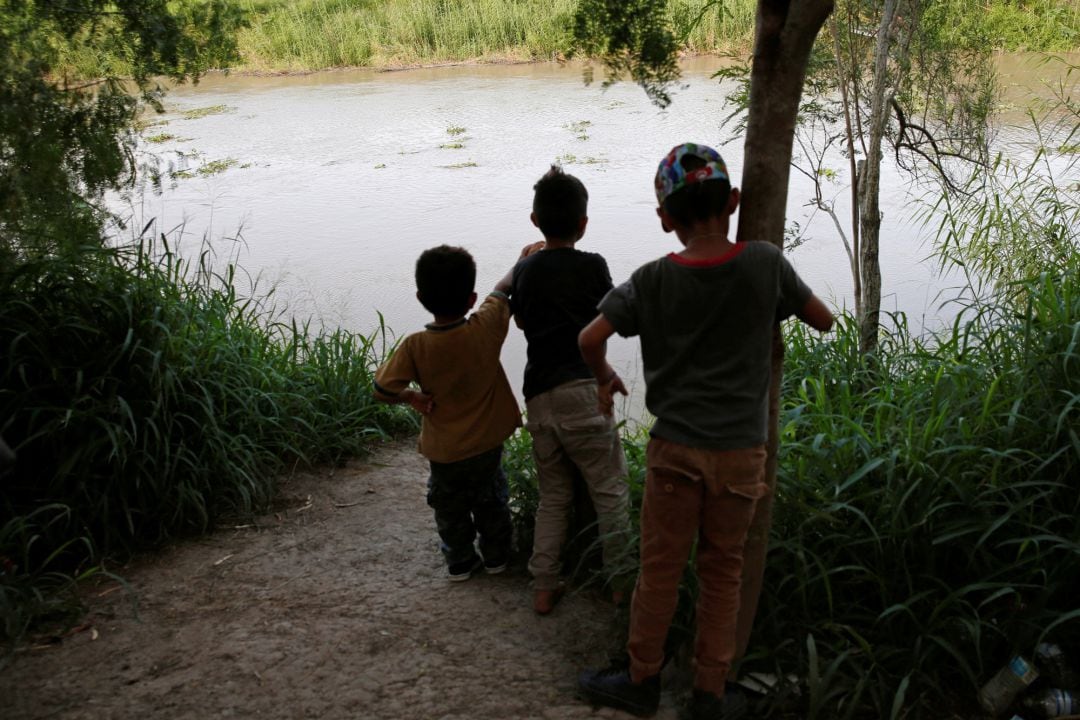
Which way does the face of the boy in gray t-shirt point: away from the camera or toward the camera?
away from the camera

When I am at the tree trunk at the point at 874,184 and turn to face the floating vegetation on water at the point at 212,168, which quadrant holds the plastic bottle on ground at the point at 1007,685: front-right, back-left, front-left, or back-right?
back-left

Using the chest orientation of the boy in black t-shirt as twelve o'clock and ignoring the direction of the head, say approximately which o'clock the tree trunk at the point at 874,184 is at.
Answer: The tree trunk is roughly at 1 o'clock from the boy in black t-shirt.

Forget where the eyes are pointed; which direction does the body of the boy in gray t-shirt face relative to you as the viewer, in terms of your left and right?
facing away from the viewer

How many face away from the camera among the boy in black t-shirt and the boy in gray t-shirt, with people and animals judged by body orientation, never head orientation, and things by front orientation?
2

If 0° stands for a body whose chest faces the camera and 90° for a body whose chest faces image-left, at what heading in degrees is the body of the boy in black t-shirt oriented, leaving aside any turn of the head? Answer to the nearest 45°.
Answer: approximately 180°

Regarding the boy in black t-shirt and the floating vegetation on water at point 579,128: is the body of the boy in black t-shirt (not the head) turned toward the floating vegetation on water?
yes

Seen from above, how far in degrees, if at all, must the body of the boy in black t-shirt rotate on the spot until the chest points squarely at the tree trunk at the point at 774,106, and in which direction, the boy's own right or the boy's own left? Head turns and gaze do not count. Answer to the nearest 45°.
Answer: approximately 135° to the boy's own right

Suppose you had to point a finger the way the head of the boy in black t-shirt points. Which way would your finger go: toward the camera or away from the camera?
away from the camera
